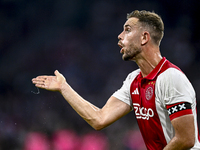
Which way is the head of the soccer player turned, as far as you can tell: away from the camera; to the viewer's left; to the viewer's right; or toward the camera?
to the viewer's left

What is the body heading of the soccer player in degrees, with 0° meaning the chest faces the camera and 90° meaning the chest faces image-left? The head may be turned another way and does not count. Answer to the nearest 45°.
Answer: approximately 45°
